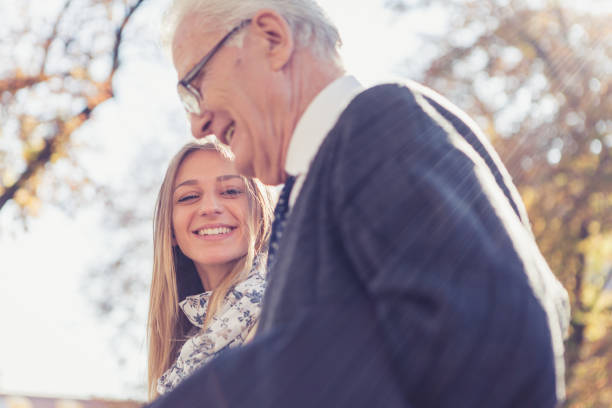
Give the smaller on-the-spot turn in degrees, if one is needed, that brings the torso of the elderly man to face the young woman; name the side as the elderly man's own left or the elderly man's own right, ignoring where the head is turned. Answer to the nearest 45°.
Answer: approximately 45° to the elderly man's own right

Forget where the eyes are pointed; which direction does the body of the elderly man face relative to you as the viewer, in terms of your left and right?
facing to the left of the viewer
